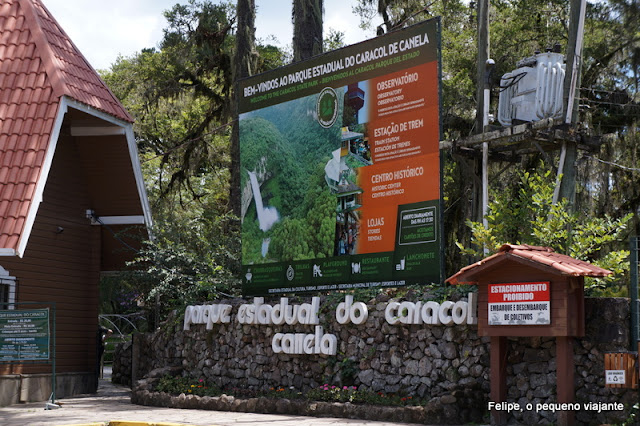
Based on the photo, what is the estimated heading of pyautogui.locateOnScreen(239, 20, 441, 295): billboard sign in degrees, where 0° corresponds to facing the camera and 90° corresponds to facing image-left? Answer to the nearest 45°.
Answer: approximately 45°

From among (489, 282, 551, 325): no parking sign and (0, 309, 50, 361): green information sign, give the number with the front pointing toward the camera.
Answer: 2

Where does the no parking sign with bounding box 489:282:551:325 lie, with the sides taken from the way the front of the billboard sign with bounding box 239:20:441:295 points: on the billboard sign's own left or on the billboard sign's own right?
on the billboard sign's own left

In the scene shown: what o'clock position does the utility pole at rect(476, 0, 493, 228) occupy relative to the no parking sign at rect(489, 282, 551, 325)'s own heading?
The utility pole is roughly at 6 o'clock from the no parking sign.

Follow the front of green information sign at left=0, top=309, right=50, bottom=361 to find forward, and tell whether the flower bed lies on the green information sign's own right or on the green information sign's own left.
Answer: on the green information sign's own left

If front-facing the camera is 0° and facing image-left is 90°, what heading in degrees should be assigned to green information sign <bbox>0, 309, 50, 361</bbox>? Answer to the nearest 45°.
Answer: approximately 0°

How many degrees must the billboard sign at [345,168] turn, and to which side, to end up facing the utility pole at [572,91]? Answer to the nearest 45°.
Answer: approximately 135° to its left

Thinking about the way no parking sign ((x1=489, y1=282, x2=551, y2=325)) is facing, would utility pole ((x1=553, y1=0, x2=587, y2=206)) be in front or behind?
behind

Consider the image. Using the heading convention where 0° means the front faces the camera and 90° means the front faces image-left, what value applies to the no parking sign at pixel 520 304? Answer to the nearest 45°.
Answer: approximately 0°
